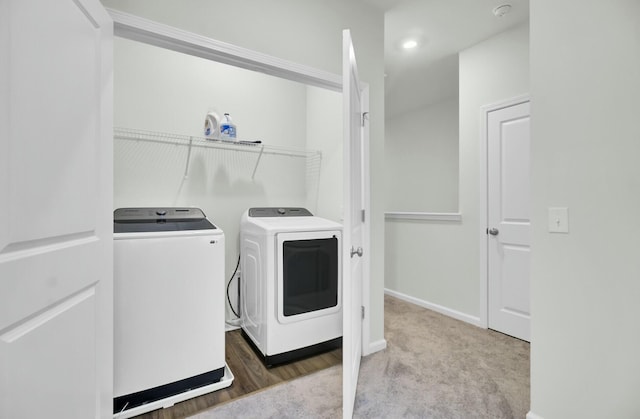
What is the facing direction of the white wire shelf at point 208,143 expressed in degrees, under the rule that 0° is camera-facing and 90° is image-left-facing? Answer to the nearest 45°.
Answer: approximately 0°

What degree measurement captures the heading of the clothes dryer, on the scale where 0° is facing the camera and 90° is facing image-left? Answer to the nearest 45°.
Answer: approximately 315°

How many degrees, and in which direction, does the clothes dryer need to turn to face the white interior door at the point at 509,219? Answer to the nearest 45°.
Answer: approximately 45° to its left

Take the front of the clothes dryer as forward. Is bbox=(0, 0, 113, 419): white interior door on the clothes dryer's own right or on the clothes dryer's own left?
on the clothes dryer's own right

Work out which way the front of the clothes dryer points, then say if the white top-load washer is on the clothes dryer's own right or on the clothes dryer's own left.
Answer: on the clothes dryer's own right
